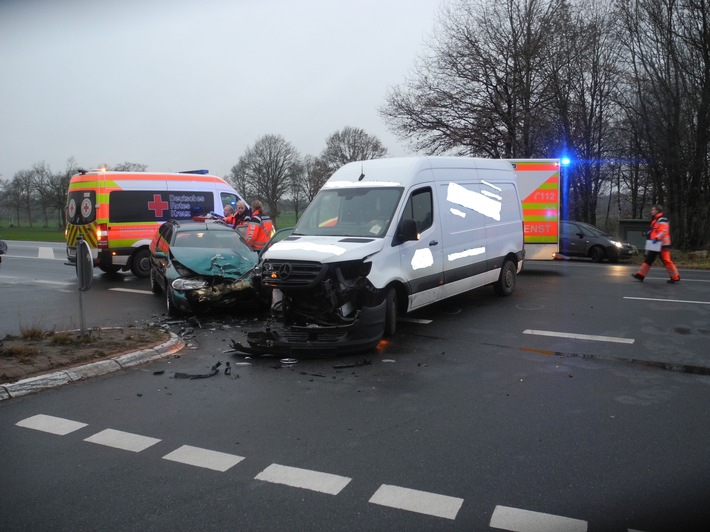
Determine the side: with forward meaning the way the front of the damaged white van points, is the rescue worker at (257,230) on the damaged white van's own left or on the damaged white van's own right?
on the damaged white van's own right

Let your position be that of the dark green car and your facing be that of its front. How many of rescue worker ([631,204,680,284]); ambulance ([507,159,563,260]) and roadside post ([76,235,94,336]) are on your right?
1

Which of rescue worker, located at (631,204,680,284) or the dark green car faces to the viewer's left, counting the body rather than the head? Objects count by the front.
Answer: the rescue worker

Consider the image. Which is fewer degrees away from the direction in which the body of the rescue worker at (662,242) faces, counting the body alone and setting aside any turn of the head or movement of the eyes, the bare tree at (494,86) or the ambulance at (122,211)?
the ambulance

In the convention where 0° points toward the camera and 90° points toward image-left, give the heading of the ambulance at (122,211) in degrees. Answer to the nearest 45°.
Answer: approximately 225°

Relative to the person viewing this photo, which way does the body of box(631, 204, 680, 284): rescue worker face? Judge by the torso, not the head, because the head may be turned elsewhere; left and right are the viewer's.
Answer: facing to the left of the viewer

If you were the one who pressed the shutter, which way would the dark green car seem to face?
facing the viewer and to the right of the viewer

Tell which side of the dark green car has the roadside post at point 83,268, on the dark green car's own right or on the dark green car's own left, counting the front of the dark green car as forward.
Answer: on the dark green car's own right

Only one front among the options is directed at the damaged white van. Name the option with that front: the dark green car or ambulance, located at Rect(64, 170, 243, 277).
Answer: the dark green car
